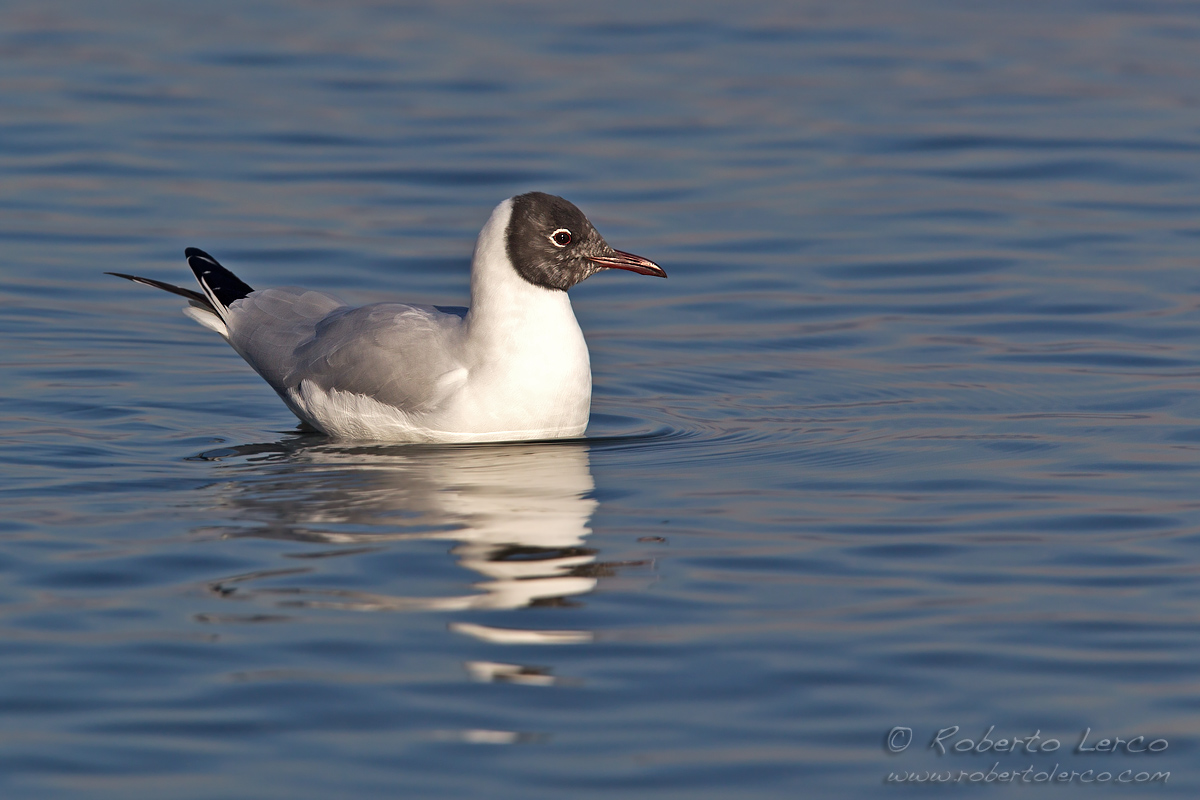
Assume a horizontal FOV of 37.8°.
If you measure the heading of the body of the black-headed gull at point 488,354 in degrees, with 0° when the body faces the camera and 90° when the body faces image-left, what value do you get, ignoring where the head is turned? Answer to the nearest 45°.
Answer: approximately 270°
